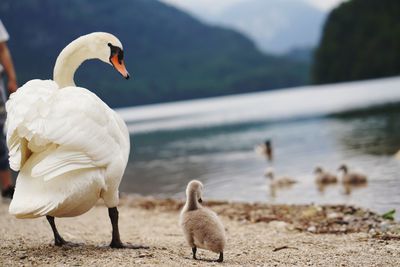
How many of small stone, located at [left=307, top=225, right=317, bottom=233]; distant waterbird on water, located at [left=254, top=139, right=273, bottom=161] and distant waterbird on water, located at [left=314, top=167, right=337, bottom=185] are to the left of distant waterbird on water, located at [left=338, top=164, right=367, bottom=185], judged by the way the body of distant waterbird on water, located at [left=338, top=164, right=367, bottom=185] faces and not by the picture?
1

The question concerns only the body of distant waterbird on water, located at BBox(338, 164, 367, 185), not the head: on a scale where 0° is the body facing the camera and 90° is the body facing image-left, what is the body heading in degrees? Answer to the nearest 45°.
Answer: approximately 90°

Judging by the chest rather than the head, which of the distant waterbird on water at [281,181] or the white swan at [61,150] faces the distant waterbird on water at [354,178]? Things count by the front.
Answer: the white swan

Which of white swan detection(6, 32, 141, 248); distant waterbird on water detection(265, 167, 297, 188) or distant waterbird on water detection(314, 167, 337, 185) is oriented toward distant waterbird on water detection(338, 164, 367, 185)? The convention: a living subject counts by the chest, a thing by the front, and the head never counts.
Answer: the white swan

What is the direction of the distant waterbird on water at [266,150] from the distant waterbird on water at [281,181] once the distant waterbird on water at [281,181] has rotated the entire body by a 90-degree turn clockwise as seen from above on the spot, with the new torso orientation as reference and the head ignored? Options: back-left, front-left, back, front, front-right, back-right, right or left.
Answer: front

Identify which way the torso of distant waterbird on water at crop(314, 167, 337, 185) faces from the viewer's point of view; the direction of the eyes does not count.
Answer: to the viewer's left

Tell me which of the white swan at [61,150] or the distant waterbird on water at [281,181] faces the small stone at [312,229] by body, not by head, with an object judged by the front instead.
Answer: the white swan

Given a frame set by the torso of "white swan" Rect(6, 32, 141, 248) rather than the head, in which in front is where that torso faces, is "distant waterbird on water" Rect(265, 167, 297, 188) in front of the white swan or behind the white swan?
in front

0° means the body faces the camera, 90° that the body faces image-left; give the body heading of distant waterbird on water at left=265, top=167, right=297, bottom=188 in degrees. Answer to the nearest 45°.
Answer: approximately 90°
